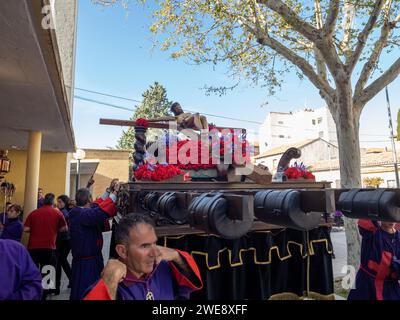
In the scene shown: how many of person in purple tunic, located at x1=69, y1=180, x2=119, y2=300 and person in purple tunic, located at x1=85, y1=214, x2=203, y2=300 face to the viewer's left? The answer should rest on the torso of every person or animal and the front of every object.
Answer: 0

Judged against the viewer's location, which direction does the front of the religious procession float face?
facing the viewer and to the right of the viewer

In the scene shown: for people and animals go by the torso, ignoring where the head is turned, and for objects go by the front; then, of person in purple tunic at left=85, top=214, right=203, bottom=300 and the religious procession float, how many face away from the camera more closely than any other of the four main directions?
0

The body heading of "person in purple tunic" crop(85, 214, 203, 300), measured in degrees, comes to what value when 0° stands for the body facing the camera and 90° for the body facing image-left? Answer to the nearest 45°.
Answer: approximately 315°

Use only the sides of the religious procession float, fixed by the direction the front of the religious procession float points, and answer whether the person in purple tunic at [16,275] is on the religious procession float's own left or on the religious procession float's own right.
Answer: on the religious procession float's own right

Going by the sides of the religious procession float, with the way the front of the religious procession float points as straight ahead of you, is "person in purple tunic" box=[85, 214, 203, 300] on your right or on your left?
on your right

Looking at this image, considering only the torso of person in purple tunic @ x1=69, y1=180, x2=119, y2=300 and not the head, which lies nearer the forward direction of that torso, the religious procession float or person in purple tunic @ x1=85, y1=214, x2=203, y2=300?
the religious procession float
